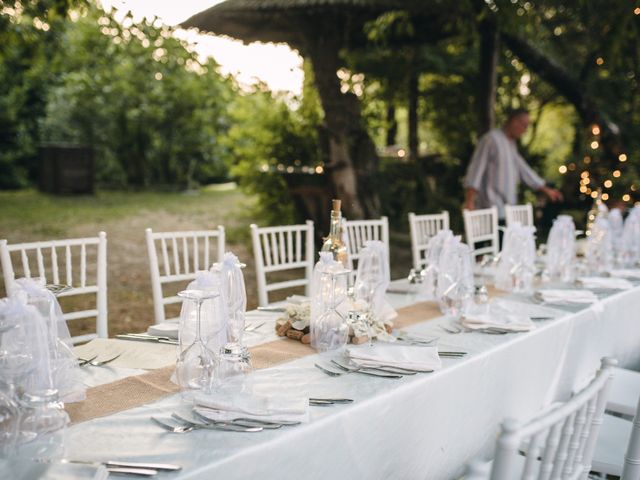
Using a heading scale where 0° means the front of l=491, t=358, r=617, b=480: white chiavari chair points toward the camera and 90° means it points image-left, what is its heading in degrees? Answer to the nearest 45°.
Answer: approximately 135°

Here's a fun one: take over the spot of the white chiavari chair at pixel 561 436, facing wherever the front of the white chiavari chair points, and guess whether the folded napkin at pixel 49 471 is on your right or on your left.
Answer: on your left

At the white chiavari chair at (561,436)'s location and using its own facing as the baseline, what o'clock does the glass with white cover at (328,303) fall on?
The glass with white cover is roughly at 12 o'clock from the white chiavari chair.

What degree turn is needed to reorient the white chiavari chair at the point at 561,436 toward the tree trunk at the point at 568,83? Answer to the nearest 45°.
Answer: approximately 45° to its right

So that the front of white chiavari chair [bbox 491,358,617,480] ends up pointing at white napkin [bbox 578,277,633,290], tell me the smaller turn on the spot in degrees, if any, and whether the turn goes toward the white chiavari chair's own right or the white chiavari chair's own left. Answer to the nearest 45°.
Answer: approximately 45° to the white chiavari chair's own right

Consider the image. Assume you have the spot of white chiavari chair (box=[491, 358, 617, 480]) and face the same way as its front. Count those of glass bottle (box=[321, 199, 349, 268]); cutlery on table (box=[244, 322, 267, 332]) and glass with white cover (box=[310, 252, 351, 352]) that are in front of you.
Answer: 3
